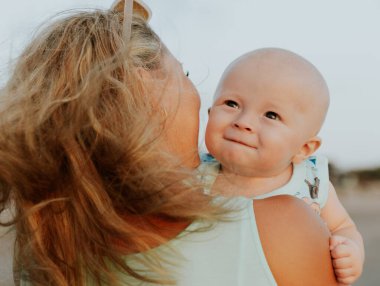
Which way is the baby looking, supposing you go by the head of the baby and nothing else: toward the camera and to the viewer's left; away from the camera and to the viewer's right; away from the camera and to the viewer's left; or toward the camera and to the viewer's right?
toward the camera and to the viewer's left

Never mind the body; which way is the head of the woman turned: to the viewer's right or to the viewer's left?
to the viewer's right

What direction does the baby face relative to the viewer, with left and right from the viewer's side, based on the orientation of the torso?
facing the viewer and to the left of the viewer
